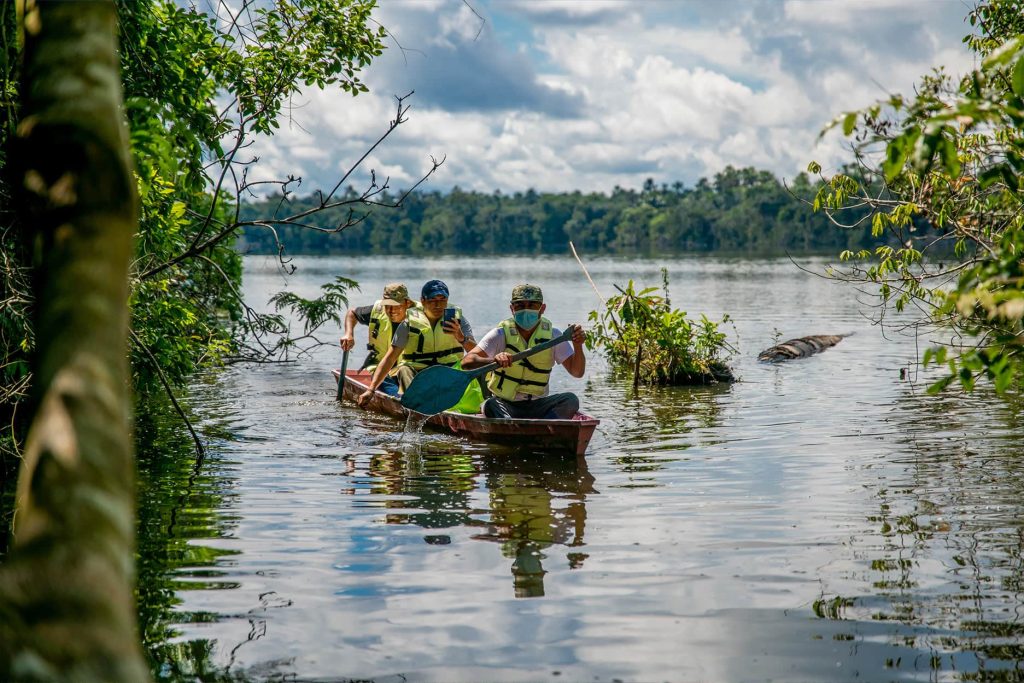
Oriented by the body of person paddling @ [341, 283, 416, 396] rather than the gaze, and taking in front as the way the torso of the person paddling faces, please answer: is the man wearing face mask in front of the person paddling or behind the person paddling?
in front

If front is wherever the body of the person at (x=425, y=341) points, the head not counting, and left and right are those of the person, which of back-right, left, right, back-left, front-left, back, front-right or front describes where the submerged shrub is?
back-left

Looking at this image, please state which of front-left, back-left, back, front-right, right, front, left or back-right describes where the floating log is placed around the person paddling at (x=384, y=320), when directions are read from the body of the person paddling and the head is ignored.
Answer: left

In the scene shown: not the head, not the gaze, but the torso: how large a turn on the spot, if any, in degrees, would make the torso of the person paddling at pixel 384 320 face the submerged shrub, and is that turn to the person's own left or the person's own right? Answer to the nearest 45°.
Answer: approximately 90° to the person's own left

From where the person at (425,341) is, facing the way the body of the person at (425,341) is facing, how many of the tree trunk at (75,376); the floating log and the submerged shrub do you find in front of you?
1

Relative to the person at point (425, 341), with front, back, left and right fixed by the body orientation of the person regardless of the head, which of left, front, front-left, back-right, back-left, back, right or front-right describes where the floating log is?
back-left

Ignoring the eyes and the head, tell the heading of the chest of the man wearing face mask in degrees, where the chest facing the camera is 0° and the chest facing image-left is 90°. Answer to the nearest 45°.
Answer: approximately 0°

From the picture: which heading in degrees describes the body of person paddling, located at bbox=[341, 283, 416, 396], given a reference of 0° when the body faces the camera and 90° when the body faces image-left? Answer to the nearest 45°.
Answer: approximately 315°
